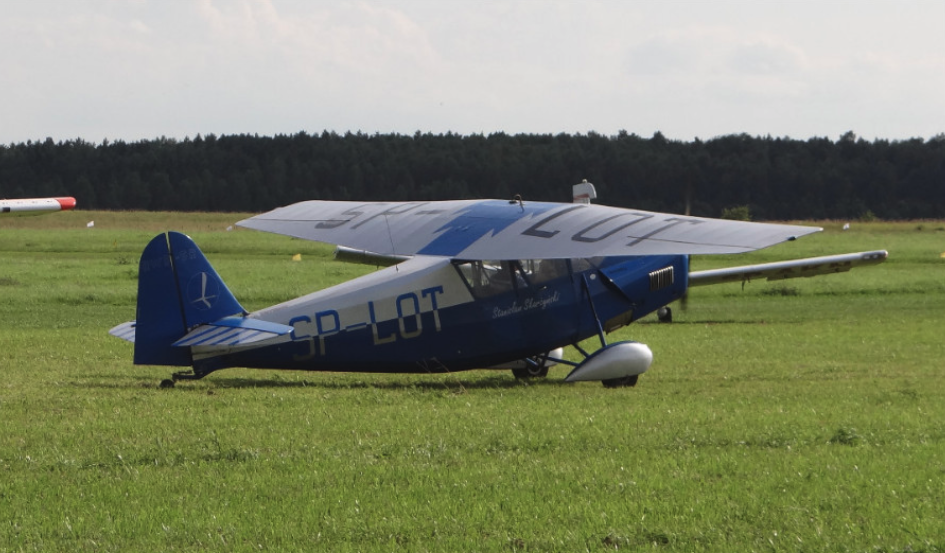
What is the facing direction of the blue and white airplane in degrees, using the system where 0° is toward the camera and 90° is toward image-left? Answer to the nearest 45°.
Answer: approximately 225°

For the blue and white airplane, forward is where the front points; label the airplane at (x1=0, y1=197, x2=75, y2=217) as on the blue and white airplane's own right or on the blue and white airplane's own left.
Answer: on the blue and white airplane's own left
